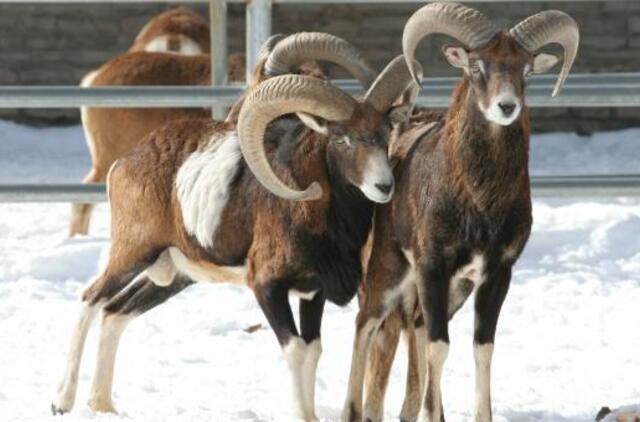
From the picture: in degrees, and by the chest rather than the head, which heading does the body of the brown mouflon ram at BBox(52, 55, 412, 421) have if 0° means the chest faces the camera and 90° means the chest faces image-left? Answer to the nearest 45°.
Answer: approximately 315°

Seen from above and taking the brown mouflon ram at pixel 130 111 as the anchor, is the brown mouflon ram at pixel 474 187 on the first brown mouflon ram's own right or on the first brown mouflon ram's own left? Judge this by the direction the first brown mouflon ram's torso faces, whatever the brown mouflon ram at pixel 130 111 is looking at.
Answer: on the first brown mouflon ram's own right

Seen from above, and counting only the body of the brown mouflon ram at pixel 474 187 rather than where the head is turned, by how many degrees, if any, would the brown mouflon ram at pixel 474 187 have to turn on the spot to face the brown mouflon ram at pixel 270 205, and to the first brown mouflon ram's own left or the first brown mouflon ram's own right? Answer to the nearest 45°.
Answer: approximately 135° to the first brown mouflon ram's own right

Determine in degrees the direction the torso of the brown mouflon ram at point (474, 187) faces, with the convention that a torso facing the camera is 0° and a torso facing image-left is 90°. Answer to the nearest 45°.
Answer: approximately 315°

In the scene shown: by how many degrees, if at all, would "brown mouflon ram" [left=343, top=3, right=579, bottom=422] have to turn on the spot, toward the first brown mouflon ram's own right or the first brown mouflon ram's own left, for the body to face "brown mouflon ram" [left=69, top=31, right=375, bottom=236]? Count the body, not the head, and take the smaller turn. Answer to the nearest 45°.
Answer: approximately 180°

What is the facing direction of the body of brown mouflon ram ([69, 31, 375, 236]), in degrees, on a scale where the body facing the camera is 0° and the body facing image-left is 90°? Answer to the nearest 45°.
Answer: approximately 270°

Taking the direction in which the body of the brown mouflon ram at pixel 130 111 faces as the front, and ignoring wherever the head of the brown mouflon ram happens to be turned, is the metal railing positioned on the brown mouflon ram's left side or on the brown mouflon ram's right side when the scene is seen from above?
on the brown mouflon ram's right side
